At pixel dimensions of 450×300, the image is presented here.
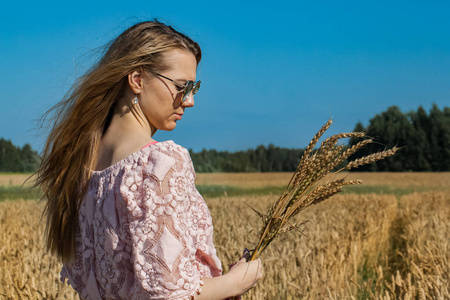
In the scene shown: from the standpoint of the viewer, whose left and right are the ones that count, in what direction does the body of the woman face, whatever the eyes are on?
facing away from the viewer and to the right of the viewer

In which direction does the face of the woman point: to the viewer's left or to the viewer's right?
to the viewer's right
